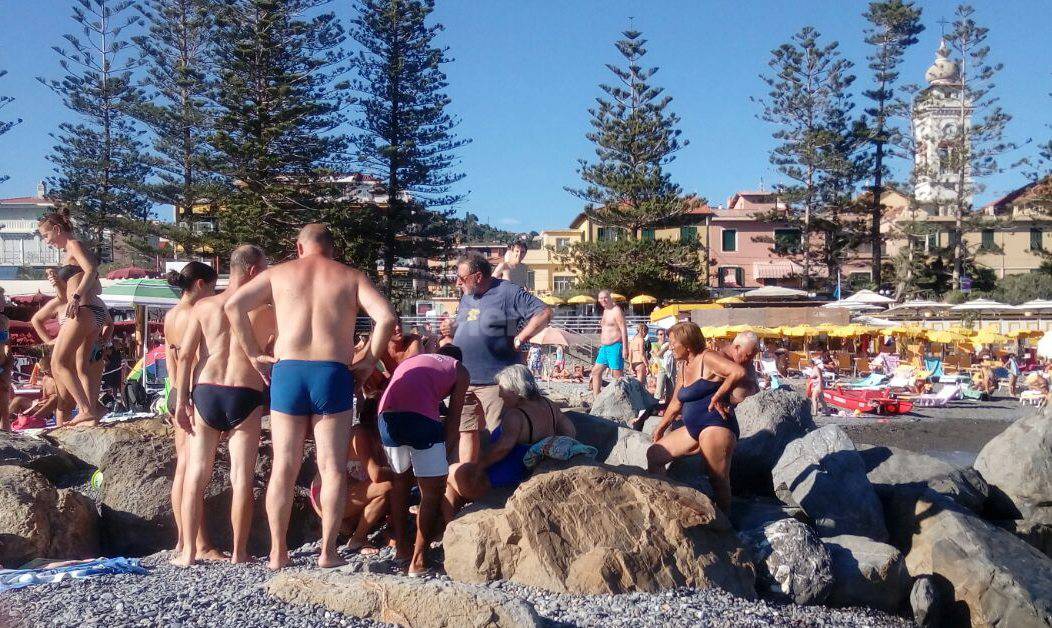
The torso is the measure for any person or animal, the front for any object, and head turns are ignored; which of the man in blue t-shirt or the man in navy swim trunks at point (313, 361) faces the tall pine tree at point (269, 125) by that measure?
the man in navy swim trunks

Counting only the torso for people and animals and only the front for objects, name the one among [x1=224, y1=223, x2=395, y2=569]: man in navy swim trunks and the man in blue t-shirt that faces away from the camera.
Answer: the man in navy swim trunks

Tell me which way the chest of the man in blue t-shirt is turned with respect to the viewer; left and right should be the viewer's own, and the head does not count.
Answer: facing the viewer and to the left of the viewer

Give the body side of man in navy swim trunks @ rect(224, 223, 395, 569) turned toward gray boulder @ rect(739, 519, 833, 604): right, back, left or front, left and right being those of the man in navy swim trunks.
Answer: right

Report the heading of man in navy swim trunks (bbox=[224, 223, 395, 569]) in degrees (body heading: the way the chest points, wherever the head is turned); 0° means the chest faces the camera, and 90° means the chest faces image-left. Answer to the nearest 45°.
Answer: approximately 180°

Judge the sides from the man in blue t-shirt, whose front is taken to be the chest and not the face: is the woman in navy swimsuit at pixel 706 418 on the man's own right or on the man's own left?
on the man's own left

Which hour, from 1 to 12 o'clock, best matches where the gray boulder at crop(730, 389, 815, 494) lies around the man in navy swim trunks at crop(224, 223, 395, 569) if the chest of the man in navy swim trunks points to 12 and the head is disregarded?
The gray boulder is roughly at 2 o'clock from the man in navy swim trunks.

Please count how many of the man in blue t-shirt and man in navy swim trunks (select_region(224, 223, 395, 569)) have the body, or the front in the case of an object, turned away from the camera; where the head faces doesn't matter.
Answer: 1

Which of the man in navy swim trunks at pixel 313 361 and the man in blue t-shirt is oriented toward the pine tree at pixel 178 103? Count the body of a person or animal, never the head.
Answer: the man in navy swim trunks

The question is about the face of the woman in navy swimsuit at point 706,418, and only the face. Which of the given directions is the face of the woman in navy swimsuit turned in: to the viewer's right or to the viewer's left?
to the viewer's left

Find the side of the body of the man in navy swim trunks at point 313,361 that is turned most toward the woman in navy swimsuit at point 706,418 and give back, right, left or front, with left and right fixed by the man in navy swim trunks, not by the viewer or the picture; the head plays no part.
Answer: right

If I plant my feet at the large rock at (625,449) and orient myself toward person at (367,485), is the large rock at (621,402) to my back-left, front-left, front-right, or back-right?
back-right
